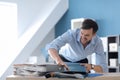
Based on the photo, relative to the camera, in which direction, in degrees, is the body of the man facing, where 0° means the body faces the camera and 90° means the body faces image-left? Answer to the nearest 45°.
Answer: approximately 0°

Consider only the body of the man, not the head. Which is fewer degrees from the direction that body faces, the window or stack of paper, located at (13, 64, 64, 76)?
the stack of paper
